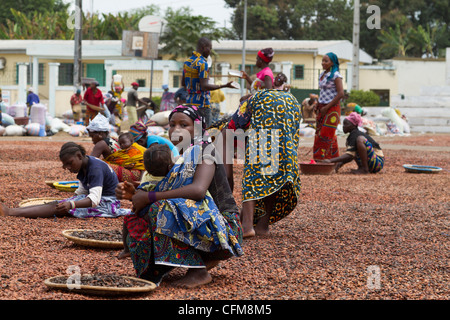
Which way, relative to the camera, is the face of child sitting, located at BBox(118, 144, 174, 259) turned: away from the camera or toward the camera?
away from the camera

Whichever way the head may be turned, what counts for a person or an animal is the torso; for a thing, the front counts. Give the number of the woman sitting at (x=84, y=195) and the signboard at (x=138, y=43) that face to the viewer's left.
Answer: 1

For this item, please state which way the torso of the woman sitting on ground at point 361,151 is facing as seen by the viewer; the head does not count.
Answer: to the viewer's left

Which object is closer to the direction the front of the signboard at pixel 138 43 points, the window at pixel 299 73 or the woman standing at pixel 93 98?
the woman standing

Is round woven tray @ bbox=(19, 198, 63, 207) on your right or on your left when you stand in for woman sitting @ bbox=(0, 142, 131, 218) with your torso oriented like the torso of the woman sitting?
on your right

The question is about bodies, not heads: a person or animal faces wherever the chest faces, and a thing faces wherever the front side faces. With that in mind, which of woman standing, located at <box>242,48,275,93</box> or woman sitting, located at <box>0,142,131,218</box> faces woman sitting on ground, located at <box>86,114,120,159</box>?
the woman standing
